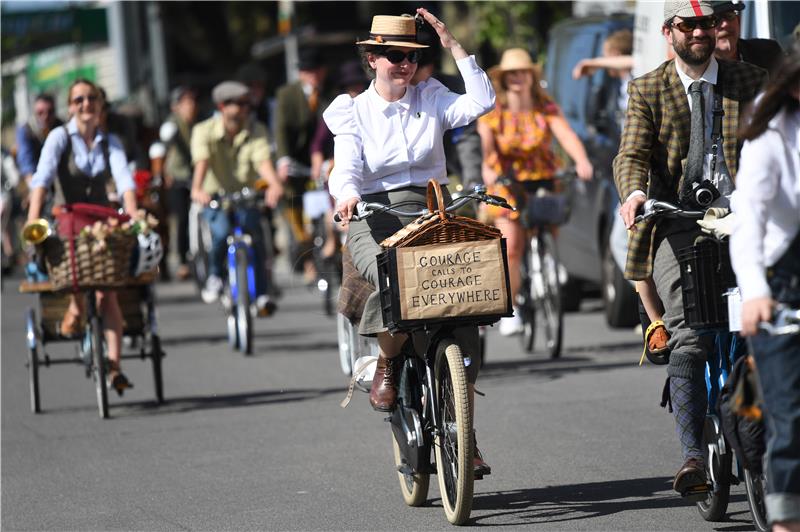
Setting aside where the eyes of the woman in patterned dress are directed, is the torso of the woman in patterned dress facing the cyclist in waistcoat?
no

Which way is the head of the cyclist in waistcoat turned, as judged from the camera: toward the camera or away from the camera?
toward the camera

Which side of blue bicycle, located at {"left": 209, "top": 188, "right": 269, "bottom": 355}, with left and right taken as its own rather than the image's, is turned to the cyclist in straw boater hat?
front

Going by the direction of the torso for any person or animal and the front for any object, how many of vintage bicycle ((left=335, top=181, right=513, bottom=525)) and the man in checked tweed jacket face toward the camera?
2

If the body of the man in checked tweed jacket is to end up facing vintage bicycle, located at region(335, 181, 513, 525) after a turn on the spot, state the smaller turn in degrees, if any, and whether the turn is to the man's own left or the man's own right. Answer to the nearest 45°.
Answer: approximately 90° to the man's own right

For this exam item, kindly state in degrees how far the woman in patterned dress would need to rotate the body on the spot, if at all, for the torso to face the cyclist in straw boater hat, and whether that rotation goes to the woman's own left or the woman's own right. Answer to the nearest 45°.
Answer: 0° — they already face them

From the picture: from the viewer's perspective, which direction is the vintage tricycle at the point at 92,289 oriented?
toward the camera

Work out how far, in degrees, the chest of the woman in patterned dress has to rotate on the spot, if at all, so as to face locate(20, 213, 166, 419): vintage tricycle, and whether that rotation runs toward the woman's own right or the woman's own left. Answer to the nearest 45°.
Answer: approximately 45° to the woman's own right

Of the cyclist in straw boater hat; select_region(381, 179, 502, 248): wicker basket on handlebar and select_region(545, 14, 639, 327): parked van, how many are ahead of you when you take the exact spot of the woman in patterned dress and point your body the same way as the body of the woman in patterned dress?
2

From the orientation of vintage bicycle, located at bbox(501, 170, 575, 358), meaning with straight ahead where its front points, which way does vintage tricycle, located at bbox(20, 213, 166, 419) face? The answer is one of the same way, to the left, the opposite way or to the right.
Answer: the same way

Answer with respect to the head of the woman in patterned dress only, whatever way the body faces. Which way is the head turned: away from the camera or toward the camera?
toward the camera

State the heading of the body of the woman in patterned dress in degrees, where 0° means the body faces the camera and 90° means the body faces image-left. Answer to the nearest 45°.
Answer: approximately 0°

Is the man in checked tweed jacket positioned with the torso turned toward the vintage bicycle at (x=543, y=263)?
no

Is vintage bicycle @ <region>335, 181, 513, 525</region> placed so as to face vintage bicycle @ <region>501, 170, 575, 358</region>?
no

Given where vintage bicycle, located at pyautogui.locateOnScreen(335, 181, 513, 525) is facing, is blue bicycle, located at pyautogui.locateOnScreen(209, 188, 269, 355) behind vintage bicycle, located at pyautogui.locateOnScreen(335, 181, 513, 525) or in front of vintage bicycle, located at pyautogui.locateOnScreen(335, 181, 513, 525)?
behind

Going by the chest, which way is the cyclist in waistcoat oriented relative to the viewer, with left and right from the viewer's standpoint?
facing the viewer

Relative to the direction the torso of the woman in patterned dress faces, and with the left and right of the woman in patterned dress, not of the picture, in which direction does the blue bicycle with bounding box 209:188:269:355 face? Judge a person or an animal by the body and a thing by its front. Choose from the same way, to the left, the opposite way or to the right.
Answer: the same way

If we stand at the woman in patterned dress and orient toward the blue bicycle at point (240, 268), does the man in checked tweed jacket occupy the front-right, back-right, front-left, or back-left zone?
back-left

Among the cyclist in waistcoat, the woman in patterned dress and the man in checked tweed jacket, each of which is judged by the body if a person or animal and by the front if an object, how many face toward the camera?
3

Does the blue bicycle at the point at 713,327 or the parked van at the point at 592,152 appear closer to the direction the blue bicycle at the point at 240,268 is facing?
the blue bicycle at the point at 713,327

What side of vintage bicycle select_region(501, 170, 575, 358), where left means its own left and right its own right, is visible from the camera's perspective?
front

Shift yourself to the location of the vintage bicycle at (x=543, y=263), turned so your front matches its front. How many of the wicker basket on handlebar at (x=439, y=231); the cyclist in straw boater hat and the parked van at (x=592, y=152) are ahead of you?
2
